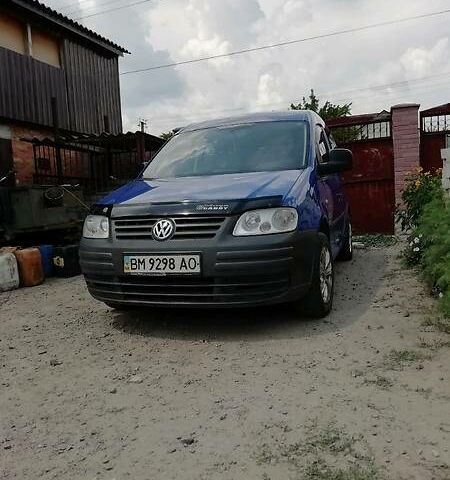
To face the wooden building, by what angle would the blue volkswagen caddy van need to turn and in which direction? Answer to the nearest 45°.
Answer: approximately 90° to its right

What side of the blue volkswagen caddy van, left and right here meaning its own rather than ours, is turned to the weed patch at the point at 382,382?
front

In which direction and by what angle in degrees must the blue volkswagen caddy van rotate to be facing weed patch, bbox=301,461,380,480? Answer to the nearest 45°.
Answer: approximately 45° to its left

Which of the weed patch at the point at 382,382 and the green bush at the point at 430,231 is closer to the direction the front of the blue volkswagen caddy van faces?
the weed patch

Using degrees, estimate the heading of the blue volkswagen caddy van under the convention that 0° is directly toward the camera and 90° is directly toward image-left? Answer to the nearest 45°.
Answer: approximately 45°

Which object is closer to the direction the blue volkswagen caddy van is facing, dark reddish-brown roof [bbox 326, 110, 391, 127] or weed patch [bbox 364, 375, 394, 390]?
the weed patch

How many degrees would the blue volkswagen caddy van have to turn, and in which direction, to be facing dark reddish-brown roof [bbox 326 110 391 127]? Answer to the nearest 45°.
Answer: approximately 180°

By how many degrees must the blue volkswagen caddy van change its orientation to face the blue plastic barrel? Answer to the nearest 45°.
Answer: approximately 90° to its right

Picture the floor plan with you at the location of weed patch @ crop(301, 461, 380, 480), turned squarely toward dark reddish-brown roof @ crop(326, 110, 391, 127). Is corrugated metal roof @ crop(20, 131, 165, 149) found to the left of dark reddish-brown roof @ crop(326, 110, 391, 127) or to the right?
left

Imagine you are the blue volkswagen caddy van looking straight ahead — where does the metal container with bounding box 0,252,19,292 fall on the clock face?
The metal container is roughly at 3 o'clock from the blue volkswagen caddy van.

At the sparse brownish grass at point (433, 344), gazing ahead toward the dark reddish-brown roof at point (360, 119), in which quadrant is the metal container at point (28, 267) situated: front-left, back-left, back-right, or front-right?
front-left

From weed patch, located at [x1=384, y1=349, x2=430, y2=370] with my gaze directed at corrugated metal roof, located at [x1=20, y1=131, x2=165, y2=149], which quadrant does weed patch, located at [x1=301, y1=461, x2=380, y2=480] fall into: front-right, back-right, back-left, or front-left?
back-left

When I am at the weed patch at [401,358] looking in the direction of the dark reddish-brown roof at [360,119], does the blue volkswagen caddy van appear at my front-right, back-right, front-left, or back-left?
front-left

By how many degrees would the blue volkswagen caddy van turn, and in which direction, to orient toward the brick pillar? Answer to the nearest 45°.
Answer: approximately 180°

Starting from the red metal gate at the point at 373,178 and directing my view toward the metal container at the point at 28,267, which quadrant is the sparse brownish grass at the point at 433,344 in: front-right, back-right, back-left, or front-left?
front-left

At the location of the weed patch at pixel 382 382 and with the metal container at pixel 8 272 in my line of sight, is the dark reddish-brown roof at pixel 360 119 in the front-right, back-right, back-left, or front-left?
front-right

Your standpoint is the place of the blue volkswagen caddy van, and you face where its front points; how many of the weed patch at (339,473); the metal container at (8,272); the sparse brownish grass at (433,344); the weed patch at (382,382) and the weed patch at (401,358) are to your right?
1
